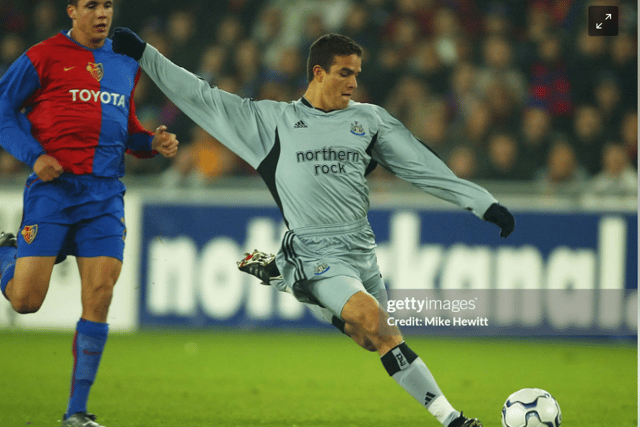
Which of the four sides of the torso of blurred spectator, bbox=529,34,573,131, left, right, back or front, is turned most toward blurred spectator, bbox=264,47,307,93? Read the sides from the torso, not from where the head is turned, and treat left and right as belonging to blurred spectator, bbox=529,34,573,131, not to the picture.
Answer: right

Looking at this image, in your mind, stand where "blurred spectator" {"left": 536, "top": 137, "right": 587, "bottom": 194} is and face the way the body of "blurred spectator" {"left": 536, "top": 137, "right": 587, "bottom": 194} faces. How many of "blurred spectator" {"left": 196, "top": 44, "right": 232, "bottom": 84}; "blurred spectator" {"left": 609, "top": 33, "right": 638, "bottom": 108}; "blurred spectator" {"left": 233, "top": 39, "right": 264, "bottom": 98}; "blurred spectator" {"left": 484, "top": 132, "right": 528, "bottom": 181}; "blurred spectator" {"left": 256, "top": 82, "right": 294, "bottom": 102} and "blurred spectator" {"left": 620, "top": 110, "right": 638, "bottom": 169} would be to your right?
4

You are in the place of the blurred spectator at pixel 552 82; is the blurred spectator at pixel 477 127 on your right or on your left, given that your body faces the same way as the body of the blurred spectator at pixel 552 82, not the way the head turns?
on your right

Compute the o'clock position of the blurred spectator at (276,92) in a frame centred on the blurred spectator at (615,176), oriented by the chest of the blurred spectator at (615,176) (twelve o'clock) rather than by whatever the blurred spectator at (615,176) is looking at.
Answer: the blurred spectator at (276,92) is roughly at 3 o'clock from the blurred spectator at (615,176).

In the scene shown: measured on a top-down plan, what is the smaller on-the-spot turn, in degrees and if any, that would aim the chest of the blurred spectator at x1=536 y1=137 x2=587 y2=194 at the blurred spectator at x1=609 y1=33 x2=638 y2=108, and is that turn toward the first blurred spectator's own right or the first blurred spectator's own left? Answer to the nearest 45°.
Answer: approximately 135° to the first blurred spectator's own left

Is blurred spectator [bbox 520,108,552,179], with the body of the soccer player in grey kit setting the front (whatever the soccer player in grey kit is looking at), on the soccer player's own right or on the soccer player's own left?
on the soccer player's own left

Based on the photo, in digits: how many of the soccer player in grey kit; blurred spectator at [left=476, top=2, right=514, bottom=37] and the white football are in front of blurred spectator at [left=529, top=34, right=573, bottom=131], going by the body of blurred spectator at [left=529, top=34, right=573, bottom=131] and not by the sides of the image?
2

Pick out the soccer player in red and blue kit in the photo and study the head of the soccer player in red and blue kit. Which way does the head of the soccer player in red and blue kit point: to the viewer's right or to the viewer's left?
to the viewer's right

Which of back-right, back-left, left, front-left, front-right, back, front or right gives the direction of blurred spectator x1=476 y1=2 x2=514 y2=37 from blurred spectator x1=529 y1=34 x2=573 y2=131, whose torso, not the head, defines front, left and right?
back-right
